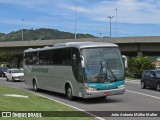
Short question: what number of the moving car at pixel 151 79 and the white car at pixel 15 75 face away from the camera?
0

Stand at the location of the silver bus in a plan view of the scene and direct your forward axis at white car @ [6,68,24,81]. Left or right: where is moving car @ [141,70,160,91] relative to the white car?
right

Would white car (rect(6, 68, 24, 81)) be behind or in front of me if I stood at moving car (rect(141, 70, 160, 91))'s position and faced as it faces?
behind

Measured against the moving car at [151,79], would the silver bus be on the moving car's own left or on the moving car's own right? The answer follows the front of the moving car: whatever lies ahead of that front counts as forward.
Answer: on the moving car's own right

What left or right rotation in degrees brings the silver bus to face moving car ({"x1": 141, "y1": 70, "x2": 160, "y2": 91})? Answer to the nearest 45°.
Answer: approximately 90° to its left

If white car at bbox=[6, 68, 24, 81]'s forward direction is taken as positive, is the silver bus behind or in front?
in front
